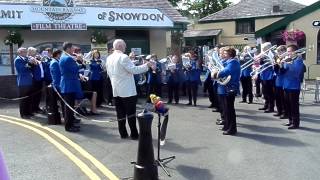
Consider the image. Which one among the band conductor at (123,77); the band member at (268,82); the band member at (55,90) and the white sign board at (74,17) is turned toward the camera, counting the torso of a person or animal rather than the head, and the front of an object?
the white sign board

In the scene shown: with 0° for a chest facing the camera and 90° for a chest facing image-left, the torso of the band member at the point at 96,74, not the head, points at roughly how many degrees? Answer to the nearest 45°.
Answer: approximately 315°

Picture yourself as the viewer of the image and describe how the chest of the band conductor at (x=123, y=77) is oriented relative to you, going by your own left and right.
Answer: facing away from the viewer and to the right of the viewer

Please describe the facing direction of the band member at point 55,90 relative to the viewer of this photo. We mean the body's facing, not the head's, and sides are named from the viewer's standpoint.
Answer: facing to the right of the viewer

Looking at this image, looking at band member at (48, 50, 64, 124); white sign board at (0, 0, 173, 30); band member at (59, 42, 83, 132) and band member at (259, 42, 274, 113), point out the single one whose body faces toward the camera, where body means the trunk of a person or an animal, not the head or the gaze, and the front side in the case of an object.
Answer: the white sign board

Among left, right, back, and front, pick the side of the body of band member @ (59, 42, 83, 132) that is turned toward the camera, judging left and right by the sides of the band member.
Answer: right

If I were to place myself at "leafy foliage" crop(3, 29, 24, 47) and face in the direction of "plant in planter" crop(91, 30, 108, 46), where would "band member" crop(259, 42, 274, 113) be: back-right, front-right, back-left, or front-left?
front-right

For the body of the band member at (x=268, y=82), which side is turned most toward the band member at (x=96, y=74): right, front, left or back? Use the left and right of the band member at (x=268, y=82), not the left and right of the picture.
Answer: front

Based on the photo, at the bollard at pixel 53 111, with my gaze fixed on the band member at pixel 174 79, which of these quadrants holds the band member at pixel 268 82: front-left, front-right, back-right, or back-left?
front-right

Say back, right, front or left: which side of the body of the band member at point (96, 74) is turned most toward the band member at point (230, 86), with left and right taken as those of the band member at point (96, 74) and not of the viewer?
front

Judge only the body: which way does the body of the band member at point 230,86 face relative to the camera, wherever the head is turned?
to the viewer's left
